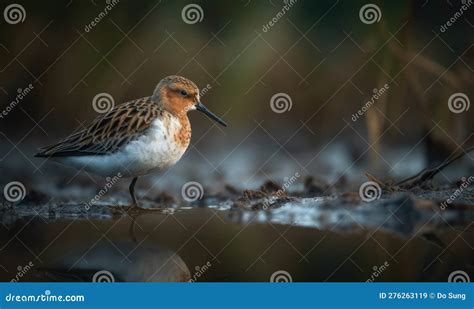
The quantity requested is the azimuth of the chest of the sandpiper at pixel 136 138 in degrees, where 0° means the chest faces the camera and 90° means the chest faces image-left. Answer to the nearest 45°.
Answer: approximately 270°
